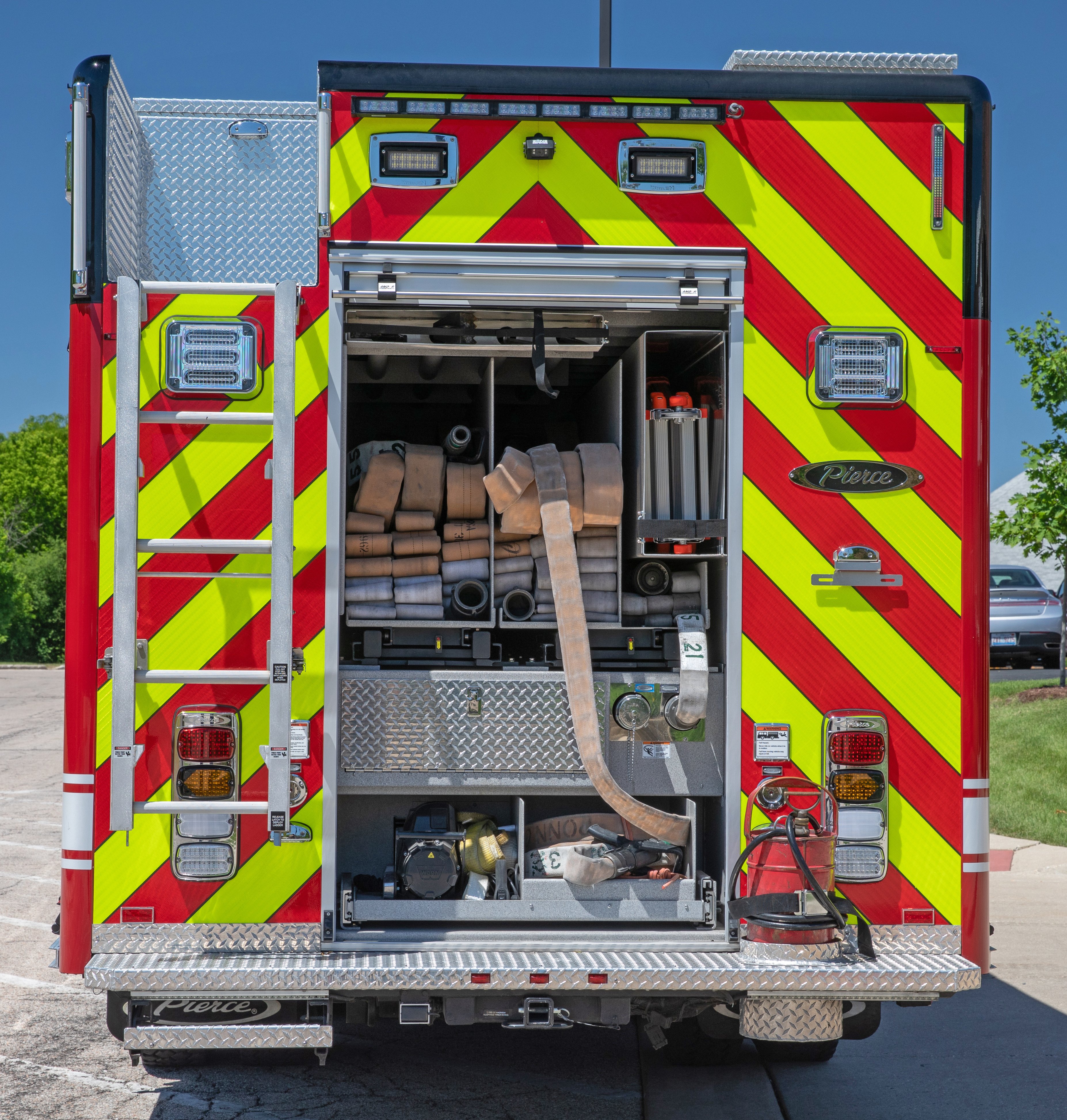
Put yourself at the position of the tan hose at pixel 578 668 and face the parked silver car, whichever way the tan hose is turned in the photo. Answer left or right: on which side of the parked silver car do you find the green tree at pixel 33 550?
left

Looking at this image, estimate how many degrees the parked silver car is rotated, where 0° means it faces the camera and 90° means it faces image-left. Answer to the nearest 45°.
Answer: approximately 180°

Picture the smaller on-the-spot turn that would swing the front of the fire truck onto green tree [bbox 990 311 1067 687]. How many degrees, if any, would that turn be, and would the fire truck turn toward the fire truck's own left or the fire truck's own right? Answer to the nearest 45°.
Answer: approximately 45° to the fire truck's own right

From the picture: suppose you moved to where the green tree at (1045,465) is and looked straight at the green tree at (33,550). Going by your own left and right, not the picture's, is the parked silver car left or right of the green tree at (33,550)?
right

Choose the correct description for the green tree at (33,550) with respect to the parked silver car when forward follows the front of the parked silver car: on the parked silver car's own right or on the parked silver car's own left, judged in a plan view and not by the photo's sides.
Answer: on the parked silver car's own left

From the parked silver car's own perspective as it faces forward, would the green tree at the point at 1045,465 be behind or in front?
behind

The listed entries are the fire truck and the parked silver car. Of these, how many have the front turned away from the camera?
2

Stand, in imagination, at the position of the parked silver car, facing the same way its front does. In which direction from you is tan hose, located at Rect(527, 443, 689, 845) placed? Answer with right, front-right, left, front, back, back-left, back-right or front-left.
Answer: back

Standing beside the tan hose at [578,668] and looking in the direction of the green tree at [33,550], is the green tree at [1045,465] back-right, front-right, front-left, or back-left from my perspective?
front-right

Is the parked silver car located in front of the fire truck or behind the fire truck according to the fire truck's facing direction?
in front

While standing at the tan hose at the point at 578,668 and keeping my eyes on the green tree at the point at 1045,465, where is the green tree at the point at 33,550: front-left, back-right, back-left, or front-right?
front-left

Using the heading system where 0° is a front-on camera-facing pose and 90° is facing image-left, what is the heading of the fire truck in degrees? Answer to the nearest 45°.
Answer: approximately 180°

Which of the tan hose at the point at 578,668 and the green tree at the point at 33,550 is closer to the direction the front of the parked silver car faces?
the green tree
